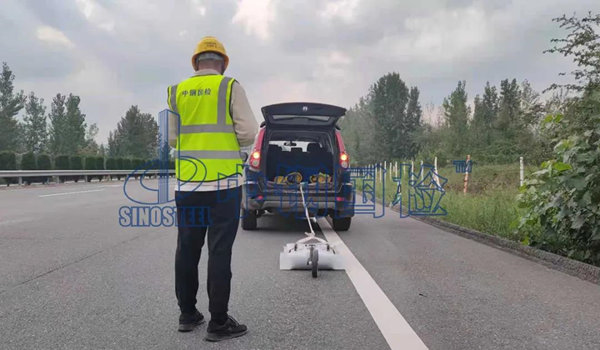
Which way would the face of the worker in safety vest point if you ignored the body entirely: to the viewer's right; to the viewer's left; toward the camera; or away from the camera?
away from the camera

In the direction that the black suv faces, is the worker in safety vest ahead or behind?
behind

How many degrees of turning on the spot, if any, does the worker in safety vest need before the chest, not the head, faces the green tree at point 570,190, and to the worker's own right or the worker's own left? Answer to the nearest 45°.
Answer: approximately 45° to the worker's own right

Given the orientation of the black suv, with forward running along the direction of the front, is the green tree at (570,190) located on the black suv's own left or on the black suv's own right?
on the black suv's own right

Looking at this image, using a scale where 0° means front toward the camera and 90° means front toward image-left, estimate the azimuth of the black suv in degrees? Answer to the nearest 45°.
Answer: approximately 180°

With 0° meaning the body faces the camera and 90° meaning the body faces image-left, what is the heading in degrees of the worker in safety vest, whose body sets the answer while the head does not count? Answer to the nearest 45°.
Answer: approximately 225°
